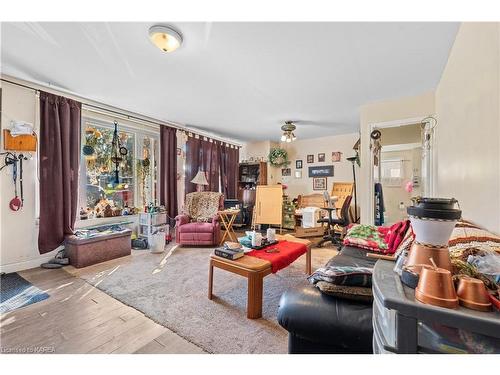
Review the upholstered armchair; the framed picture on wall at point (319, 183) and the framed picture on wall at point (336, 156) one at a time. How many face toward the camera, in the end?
3

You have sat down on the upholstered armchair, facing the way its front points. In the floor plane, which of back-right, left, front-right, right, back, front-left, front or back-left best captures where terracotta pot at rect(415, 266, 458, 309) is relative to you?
front

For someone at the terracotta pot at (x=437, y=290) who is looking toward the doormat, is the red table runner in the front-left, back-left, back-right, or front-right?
front-right

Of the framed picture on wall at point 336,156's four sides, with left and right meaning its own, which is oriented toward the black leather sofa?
front

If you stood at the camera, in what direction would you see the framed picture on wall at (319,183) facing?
facing the viewer

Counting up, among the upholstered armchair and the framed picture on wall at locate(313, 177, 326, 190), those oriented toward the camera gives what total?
2

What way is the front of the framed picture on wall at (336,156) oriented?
toward the camera

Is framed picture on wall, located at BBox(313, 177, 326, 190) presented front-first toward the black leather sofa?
yes

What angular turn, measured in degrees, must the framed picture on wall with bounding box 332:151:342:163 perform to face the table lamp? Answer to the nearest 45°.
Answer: approximately 45° to its right

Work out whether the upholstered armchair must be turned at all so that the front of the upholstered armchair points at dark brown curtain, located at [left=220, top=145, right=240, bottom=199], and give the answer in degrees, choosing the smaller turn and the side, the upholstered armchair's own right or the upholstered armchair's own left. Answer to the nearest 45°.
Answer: approximately 135° to the upholstered armchair's own left

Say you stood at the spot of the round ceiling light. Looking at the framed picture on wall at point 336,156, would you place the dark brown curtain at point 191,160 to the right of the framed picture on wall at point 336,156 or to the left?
left

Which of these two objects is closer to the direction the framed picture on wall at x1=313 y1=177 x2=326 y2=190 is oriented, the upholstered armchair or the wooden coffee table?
the wooden coffee table

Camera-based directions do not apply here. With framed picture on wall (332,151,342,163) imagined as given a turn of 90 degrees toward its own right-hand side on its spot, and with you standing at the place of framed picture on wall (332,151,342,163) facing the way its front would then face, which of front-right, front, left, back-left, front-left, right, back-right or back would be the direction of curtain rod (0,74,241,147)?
front-left

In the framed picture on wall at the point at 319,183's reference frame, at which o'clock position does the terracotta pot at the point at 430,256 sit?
The terracotta pot is roughly at 12 o'clock from the framed picture on wall.

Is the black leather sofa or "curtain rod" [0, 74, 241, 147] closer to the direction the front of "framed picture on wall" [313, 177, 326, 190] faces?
the black leather sofa

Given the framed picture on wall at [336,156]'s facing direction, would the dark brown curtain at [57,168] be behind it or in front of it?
in front

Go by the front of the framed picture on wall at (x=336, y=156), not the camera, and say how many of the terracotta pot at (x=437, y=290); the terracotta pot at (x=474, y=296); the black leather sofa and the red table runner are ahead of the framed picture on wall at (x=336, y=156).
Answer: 4
